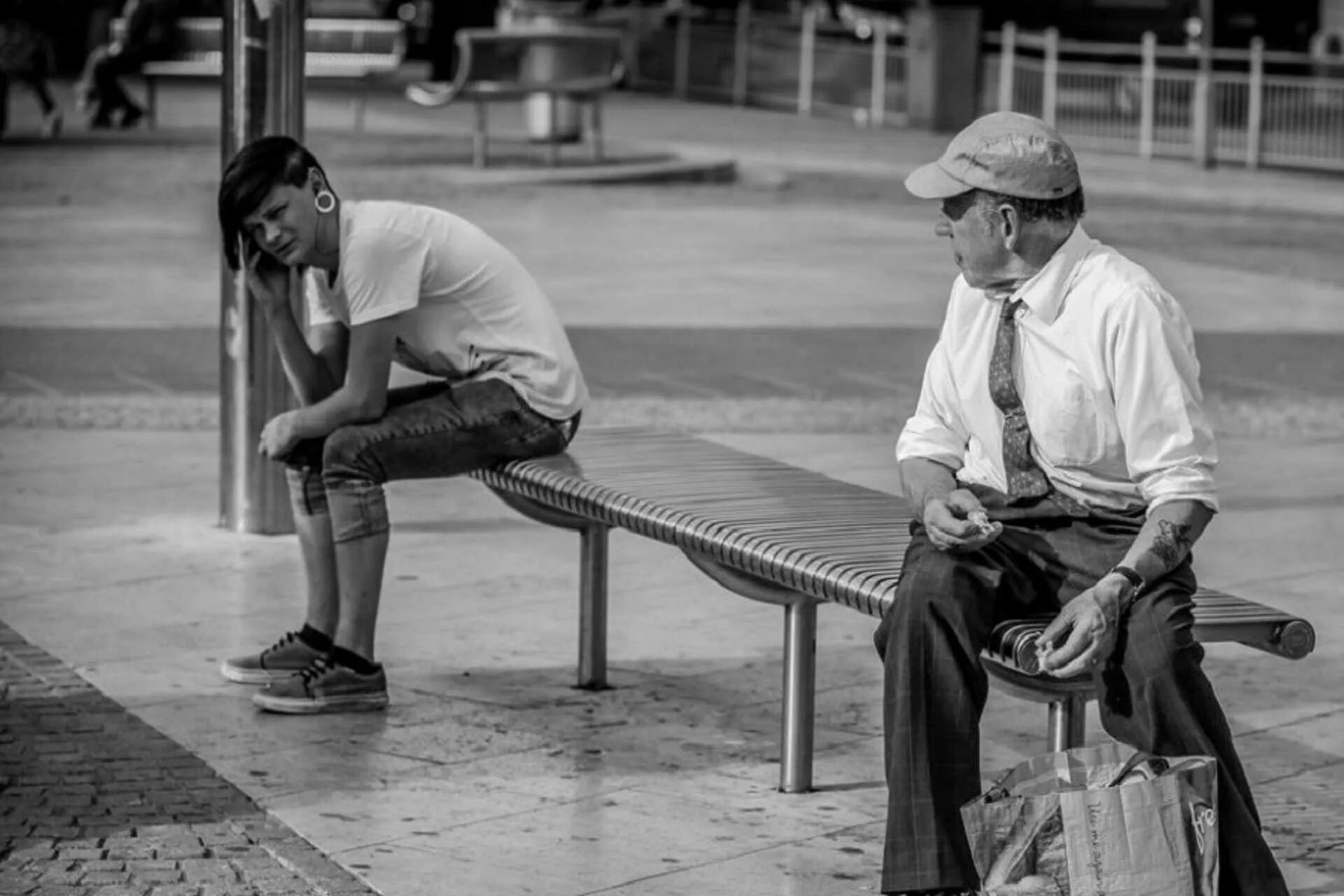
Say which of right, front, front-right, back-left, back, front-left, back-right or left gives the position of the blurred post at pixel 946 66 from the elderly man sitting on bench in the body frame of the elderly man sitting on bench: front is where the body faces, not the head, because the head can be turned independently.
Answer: back-right

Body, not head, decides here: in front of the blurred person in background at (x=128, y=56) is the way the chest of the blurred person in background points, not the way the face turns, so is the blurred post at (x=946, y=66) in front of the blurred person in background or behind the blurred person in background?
behind

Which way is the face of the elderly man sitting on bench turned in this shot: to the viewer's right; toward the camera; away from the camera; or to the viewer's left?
to the viewer's left

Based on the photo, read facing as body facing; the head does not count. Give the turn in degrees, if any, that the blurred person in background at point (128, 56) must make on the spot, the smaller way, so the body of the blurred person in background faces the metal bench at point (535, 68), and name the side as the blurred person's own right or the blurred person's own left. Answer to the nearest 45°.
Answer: approximately 135° to the blurred person's own left

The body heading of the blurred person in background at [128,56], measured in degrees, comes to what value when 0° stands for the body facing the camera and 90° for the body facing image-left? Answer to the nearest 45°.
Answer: approximately 90°

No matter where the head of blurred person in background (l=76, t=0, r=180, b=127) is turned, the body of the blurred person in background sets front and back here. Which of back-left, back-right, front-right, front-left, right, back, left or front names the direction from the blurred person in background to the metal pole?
left

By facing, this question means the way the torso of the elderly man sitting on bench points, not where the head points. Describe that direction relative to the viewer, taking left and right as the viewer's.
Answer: facing the viewer and to the left of the viewer

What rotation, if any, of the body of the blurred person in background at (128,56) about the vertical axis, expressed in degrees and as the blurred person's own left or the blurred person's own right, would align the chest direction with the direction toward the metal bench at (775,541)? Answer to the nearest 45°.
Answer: approximately 90° to the blurred person's own left
